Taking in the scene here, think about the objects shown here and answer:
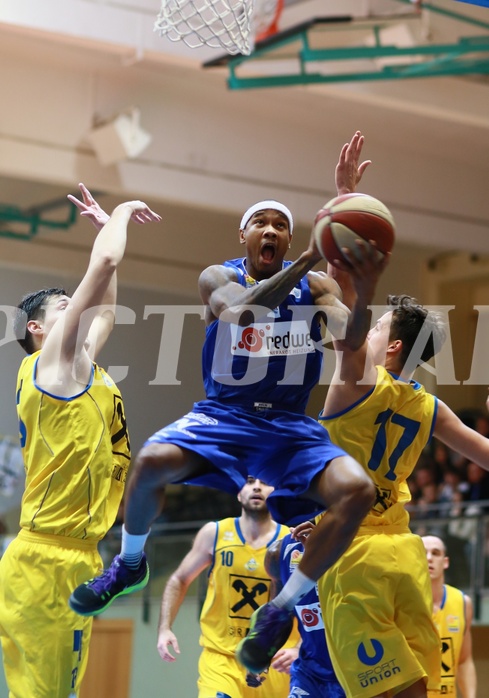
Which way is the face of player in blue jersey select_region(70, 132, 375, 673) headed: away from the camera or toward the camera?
toward the camera

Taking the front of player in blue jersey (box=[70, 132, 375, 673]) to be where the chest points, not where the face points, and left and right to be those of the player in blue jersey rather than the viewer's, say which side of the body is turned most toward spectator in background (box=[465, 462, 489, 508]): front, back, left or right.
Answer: back

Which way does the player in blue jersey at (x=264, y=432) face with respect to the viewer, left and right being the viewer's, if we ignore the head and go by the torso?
facing the viewer

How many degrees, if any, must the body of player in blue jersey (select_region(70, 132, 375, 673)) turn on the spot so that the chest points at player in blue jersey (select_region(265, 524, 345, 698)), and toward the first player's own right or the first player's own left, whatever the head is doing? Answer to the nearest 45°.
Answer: approximately 180°

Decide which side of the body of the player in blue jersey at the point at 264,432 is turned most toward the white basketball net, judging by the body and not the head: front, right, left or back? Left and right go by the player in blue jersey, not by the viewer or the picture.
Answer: front
